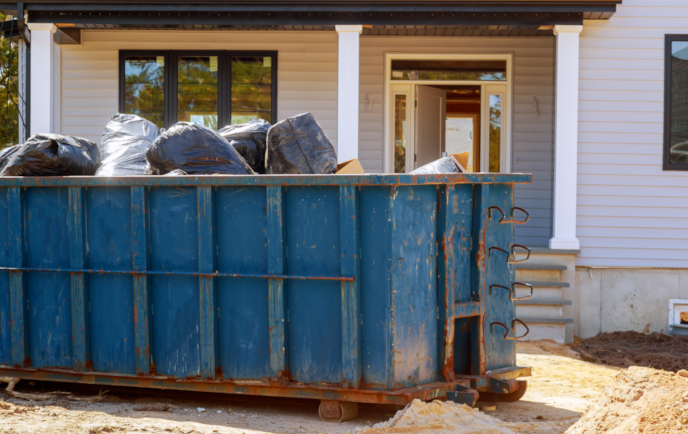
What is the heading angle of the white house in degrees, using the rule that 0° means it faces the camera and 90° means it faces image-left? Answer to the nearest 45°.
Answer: approximately 0°

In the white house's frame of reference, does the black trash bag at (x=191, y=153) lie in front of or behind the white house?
in front

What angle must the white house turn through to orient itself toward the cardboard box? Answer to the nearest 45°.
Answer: approximately 45° to its right

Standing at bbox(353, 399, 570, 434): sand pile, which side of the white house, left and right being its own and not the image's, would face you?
front

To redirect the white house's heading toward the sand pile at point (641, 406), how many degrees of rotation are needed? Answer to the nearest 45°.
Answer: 0° — it already faces it
